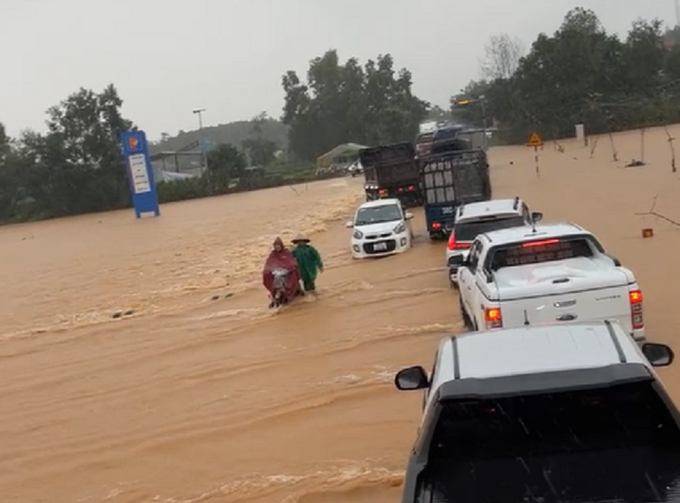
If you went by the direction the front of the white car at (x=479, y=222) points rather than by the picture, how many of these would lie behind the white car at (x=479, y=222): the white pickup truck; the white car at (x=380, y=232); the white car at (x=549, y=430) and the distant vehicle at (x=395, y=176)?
2

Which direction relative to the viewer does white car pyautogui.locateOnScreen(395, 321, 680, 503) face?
away from the camera

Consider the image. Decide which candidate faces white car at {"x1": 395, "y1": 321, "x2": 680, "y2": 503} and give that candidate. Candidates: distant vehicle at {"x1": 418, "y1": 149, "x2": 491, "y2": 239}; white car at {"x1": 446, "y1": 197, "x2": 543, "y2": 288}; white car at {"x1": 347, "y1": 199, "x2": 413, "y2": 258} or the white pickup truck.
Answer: white car at {"x1": 347, "y1": 199, "x2": 413, "y2": 258}

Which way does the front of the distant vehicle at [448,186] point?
away from the camera

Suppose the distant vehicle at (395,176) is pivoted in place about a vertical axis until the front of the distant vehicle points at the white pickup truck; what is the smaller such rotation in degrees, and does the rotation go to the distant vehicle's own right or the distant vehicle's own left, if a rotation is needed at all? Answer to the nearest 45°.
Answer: approximately 180°

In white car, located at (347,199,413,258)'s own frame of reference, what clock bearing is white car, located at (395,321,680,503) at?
white car, located at (395,321,680,503) is roughly at 12 o'clock from white car, located at (347,199,413,258).

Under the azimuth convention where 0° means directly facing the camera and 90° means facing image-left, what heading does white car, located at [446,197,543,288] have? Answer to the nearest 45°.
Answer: approximately 180°

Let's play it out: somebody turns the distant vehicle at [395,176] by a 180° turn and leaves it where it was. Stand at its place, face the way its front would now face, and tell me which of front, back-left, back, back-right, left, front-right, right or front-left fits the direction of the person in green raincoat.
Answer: front

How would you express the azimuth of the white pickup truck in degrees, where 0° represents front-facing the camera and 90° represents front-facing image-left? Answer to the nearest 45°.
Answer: approximately 180°

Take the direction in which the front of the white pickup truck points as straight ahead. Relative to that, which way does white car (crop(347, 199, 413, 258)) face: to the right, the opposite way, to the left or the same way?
the opposite way

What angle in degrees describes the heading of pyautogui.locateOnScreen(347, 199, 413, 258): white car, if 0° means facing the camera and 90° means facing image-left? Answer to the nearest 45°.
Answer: approximately 0°

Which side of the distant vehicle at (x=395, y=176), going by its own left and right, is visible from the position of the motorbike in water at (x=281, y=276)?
back

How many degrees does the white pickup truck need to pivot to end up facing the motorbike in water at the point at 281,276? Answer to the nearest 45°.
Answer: approximately 45° to its left
